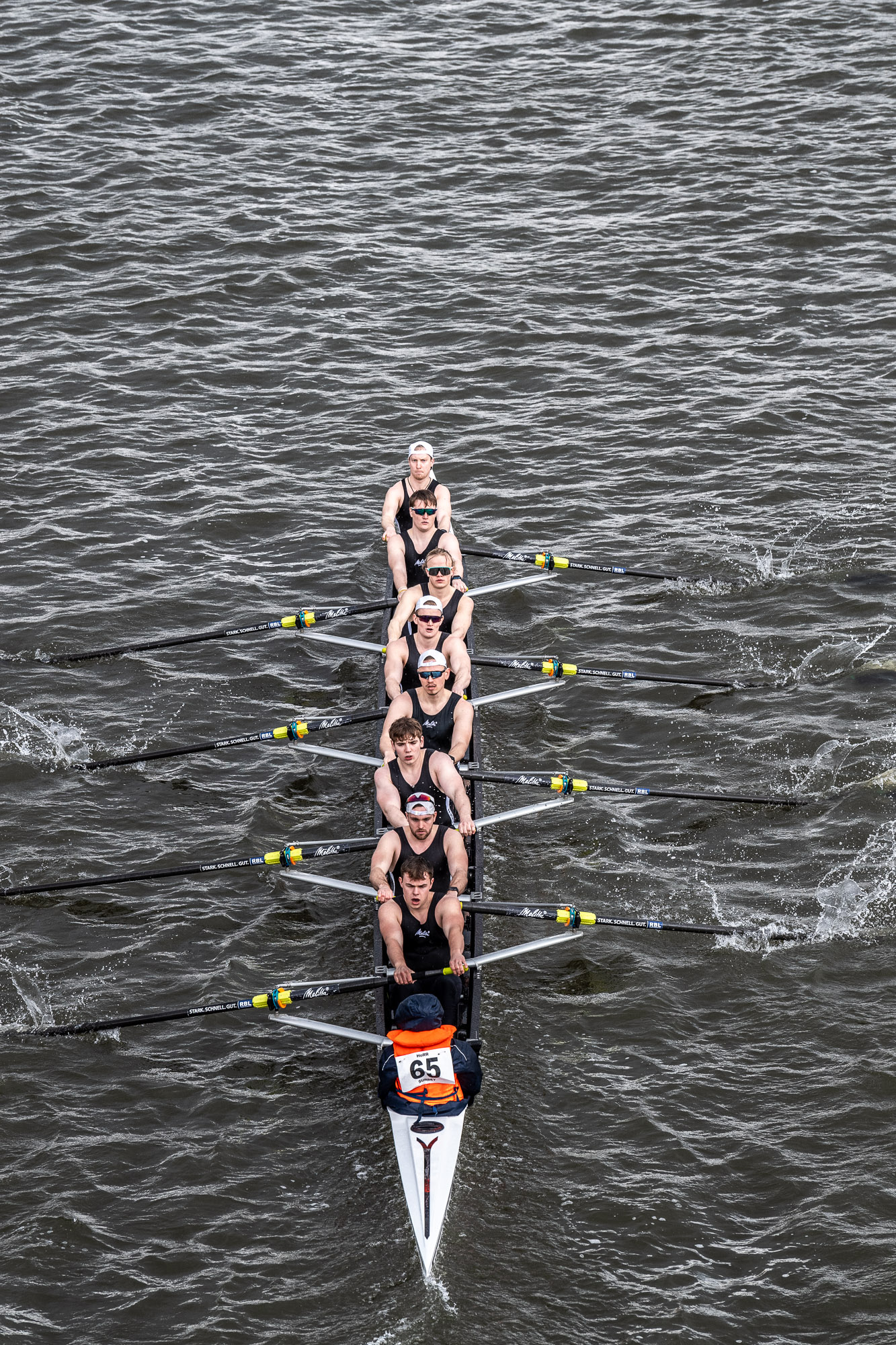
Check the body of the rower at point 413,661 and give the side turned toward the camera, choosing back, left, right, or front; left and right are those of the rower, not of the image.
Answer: front

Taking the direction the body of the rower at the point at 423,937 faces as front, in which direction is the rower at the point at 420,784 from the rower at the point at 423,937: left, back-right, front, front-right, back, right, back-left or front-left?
back

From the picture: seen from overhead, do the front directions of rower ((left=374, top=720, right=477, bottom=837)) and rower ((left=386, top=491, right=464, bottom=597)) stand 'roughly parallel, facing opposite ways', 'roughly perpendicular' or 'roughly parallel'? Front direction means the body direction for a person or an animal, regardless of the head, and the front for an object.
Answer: roughly parallel

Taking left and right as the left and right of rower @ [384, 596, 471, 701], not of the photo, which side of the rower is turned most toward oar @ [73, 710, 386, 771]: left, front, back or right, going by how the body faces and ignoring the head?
right

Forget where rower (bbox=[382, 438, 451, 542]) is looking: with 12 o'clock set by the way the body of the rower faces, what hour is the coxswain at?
The coxswain is roughly at 12 o'clock from the rower.

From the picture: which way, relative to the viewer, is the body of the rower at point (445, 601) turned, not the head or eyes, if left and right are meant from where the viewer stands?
facing the viewer

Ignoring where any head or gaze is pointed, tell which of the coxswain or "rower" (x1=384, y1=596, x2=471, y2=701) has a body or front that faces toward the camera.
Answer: the rower

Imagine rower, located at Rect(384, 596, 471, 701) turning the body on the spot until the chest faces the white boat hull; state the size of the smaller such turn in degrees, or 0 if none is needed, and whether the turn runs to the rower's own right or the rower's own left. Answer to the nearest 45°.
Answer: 0° — they already face it

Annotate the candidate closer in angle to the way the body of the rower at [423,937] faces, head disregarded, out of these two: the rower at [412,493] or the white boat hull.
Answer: the white boat hull

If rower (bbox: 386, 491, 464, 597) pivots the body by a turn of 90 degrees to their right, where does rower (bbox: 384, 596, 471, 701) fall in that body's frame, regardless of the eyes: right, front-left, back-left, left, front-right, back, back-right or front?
left

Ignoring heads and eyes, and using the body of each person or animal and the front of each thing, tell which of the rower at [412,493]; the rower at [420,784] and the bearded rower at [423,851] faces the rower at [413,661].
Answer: the rower at [412,493]

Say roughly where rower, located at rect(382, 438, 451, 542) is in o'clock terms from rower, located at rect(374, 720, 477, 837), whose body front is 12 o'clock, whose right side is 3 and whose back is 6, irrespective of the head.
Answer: rower, located at rect(382, 438, 451, 542) is roughly at 6 o'clock from rower, located at rect(374, 720, 477, 837).

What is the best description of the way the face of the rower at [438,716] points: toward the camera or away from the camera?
toward the camera

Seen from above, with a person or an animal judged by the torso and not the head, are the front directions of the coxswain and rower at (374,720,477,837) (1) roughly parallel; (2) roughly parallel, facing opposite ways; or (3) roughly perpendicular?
roughly parallel, facing opposite ways

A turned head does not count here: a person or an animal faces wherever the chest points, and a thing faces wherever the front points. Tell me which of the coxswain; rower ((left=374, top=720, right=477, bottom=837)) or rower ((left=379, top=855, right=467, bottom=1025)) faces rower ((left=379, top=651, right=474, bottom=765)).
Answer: the coxswain

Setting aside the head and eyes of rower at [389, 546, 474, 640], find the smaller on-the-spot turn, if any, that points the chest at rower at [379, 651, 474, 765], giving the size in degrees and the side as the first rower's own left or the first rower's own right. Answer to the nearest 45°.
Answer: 0° — they already face them

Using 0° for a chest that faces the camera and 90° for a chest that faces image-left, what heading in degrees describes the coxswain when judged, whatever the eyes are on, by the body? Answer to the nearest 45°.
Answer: approximately 180°

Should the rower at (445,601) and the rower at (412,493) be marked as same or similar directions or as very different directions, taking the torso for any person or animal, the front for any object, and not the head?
same or similar directions

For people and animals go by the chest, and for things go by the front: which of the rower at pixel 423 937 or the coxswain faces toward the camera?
the rower
